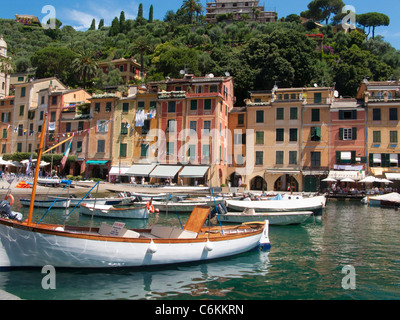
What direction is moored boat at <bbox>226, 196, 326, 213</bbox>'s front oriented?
to the viewer's right

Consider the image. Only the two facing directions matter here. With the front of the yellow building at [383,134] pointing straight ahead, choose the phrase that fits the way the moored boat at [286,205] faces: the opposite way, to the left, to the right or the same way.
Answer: to the left

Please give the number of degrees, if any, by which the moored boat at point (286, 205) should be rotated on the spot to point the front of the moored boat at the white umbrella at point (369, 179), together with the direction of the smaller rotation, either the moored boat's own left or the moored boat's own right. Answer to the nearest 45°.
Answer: approximately 45° to the moored boat's own left

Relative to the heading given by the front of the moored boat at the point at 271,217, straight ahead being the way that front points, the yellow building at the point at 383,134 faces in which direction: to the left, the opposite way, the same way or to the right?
to the right

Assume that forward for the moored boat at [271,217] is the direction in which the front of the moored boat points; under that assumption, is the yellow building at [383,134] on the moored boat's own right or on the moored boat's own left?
on the moored boat's own left

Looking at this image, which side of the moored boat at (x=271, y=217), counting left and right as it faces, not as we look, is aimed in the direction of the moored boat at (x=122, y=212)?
back

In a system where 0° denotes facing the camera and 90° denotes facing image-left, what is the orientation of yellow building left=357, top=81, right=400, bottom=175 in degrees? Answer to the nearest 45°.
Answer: approximately 0°

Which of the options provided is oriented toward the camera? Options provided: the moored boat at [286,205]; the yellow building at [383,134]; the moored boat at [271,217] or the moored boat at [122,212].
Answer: the yellow building

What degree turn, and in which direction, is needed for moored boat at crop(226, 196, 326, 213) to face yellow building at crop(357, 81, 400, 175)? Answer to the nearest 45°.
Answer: approximately 45° to its left

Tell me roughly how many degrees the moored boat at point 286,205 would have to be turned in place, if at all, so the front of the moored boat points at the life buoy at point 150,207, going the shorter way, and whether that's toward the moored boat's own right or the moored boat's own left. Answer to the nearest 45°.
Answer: approximately 180°
